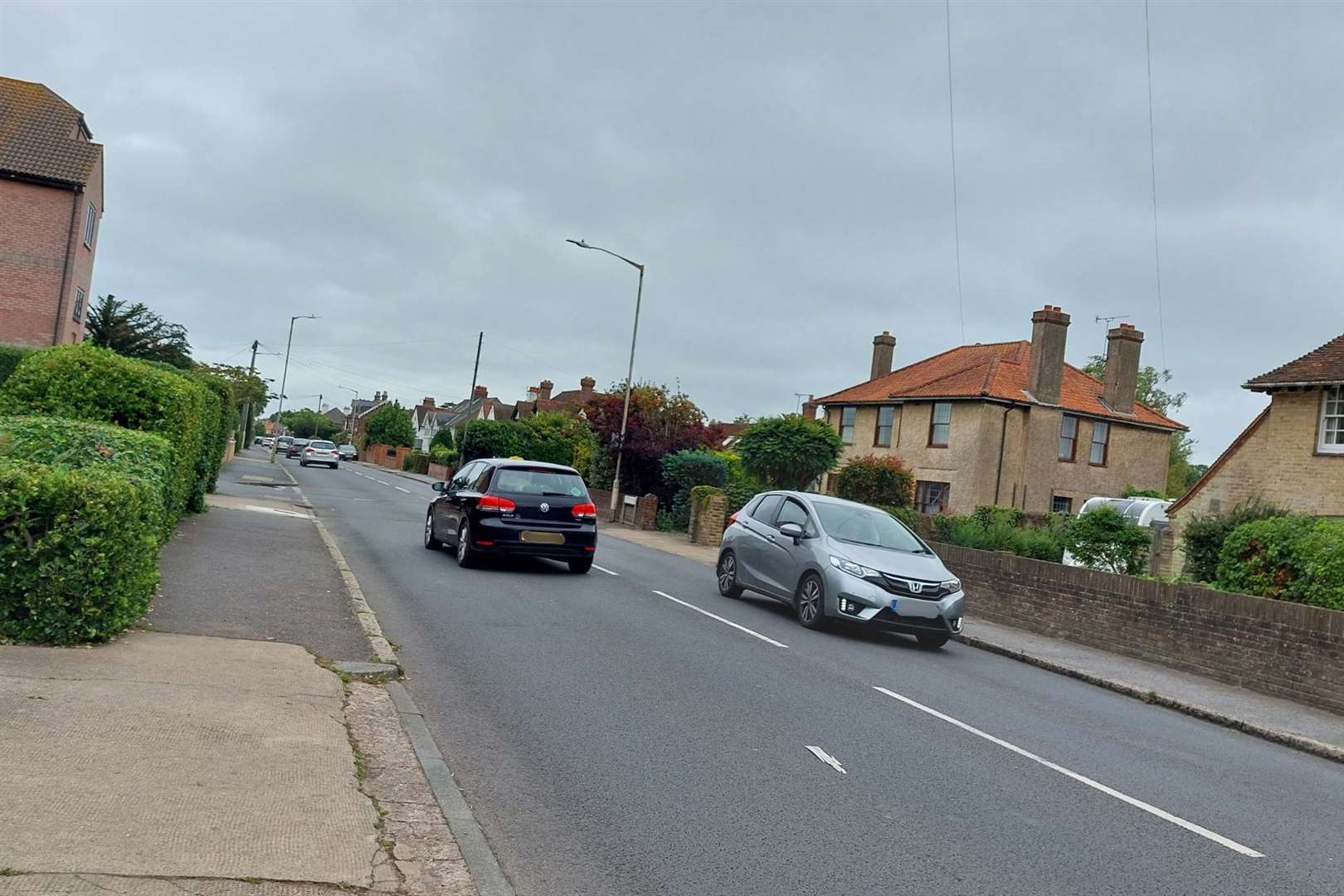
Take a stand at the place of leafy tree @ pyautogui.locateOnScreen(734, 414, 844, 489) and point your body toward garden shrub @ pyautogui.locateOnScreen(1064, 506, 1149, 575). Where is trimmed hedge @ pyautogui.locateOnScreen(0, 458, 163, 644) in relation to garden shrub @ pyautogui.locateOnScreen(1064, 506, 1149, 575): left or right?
right

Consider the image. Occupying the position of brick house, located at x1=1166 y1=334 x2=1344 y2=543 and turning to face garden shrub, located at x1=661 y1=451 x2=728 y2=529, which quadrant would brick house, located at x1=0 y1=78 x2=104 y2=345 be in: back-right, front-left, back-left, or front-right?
front-left

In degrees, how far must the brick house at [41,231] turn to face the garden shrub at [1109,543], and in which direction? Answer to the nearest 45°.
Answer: approximately 45° to its right

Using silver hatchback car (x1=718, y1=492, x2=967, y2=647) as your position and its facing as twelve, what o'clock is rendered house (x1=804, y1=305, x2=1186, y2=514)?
The rendered house is roughly at 8 o'clock from the silver hatchback car.

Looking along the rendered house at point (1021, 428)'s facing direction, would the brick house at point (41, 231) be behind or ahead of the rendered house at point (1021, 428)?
ahead

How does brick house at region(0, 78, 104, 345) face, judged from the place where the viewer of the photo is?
facing to the right of the viewer

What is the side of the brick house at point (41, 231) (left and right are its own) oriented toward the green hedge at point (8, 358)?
right

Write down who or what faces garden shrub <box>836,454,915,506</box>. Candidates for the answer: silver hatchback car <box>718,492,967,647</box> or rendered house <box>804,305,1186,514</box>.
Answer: the rendered house

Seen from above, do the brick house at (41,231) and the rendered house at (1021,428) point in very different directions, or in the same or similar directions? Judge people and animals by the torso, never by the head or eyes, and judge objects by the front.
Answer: very different directions

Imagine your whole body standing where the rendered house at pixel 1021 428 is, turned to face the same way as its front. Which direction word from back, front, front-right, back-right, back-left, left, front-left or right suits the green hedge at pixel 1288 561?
front-left

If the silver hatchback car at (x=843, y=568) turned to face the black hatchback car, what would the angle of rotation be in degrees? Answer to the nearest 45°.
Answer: approximately 135° to its right

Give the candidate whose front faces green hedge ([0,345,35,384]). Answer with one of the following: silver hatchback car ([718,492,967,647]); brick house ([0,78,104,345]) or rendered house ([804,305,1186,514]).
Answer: rendered house ([804,305,1186,514])

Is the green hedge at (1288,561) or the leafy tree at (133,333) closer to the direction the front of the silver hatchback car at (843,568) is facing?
the green hedge

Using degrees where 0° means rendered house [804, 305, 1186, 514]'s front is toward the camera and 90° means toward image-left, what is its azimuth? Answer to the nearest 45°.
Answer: approximately 45°

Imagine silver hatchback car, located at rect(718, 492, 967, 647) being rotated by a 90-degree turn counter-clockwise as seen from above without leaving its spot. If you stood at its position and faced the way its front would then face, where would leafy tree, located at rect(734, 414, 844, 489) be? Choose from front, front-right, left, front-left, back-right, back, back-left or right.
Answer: front-left

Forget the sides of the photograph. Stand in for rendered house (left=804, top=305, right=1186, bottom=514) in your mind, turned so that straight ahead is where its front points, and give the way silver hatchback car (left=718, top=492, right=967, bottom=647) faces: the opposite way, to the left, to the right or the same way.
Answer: to the left

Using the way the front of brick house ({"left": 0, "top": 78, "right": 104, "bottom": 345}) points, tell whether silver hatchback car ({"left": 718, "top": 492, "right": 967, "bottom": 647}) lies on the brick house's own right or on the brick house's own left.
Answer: on the brick house's own right

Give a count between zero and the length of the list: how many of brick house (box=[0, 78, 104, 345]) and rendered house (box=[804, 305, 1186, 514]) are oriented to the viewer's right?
1

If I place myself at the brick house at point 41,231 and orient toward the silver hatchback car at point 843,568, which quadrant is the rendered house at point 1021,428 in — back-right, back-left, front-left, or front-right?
front-left

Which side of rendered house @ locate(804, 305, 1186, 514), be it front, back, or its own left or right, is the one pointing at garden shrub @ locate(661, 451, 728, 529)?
front

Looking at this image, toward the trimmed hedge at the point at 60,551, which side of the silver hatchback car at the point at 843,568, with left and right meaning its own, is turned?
right

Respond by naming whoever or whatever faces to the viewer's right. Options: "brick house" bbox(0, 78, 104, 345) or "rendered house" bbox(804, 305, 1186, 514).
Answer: "brick house" bbox(0, 78, 104, 345)
